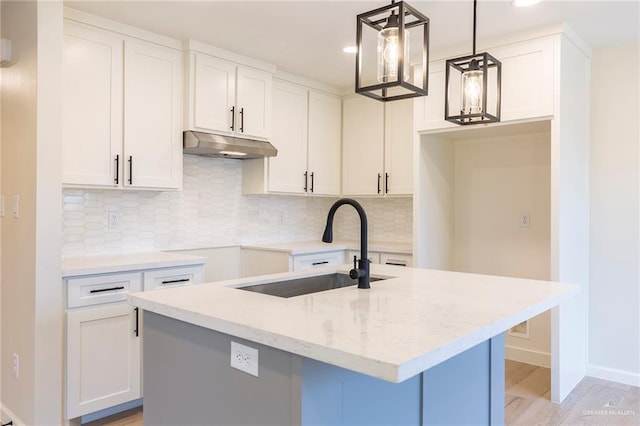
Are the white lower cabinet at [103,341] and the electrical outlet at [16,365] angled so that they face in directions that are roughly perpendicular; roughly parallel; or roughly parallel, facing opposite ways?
roughly perpendicular

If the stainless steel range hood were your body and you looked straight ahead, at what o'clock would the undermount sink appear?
The undermount sink is roughly at 1 o'clock from the stainless steel range hood.

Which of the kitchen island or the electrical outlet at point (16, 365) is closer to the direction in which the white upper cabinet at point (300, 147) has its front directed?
the kitchen island

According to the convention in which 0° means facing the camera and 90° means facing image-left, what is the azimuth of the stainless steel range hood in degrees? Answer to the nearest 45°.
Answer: approximately 315°

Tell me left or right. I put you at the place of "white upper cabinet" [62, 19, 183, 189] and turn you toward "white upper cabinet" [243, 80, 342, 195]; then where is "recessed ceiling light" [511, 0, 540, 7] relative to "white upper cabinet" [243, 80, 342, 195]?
right

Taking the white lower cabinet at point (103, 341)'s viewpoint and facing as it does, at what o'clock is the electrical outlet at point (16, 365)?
The electrical outlet is roughly at 5 o'clock from the white lower cabinet.

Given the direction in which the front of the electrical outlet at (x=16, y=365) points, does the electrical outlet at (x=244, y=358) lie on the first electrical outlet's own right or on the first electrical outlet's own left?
on the first electrical outlet's own left
